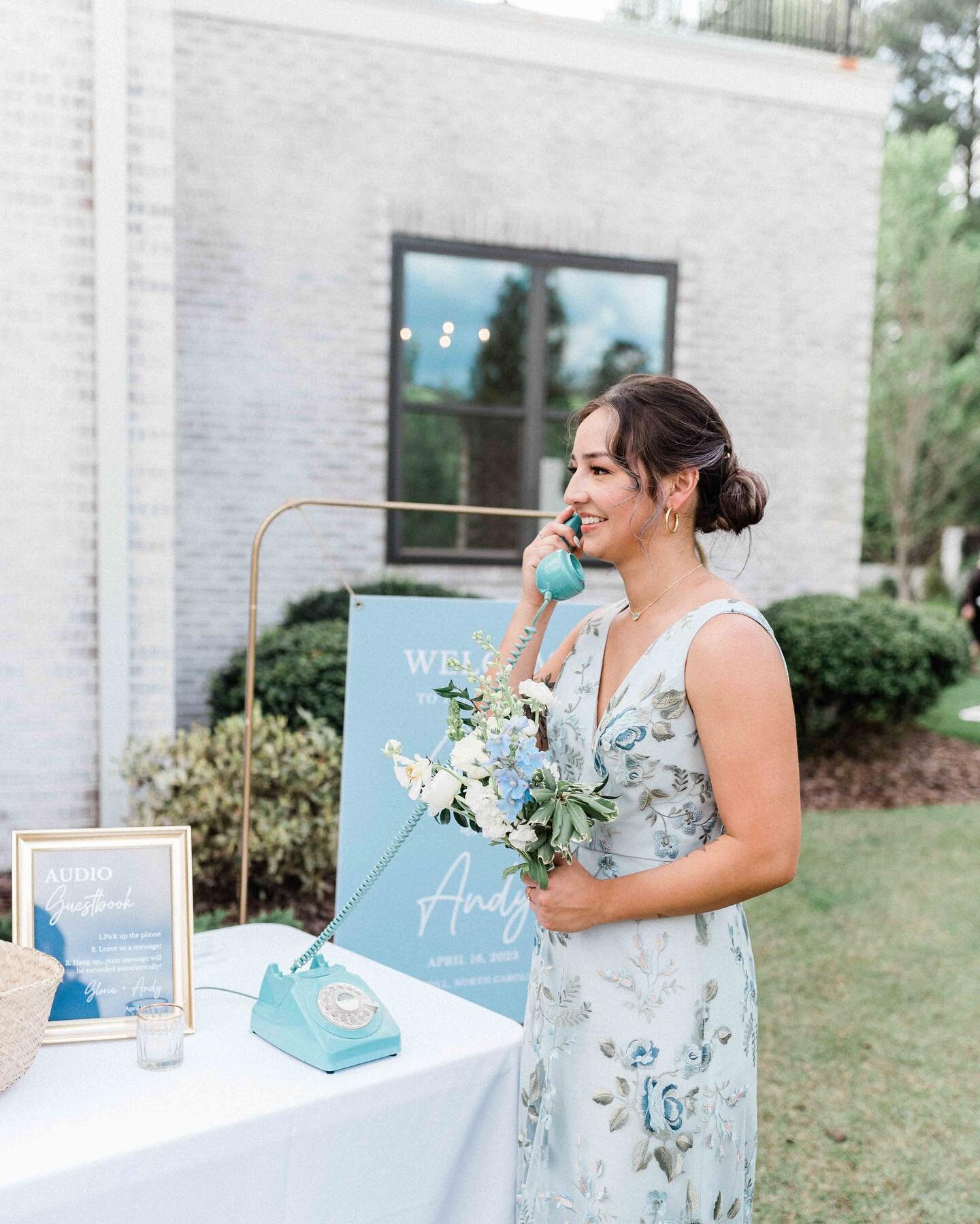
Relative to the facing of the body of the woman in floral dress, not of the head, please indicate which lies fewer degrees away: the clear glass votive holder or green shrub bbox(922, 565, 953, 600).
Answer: the clear glass votive holder

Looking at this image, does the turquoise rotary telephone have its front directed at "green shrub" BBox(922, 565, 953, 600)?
no

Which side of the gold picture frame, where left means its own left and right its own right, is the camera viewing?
front

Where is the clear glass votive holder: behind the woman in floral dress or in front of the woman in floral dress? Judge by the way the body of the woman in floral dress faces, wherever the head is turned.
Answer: in front

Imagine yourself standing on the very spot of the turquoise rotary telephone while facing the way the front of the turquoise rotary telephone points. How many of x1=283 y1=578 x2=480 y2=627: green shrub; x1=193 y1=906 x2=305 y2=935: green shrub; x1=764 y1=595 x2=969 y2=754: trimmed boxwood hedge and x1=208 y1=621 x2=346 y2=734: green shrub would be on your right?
0

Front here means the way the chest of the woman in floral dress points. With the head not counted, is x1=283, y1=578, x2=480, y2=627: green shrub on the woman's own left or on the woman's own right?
on the woman's own right

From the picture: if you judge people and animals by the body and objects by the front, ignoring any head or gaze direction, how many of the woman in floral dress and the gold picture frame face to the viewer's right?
0

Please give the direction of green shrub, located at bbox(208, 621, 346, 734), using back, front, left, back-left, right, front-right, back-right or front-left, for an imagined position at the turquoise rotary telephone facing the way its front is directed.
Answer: back-left

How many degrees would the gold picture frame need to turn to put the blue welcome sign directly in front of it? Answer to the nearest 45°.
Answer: approximately 135° to its left

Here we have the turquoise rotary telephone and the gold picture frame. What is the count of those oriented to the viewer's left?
0

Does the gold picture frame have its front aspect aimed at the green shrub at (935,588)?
no

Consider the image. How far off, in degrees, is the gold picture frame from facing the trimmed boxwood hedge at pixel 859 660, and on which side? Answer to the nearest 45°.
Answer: approximately 135° to its left

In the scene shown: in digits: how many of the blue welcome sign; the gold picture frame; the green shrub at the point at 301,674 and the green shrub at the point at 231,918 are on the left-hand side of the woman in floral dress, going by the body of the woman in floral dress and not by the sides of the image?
0

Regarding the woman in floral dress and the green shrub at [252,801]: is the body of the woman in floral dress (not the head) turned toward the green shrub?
no

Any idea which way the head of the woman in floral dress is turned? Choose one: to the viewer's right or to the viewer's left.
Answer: to the viewer's left

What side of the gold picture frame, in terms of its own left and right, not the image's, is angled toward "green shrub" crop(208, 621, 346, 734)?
back
